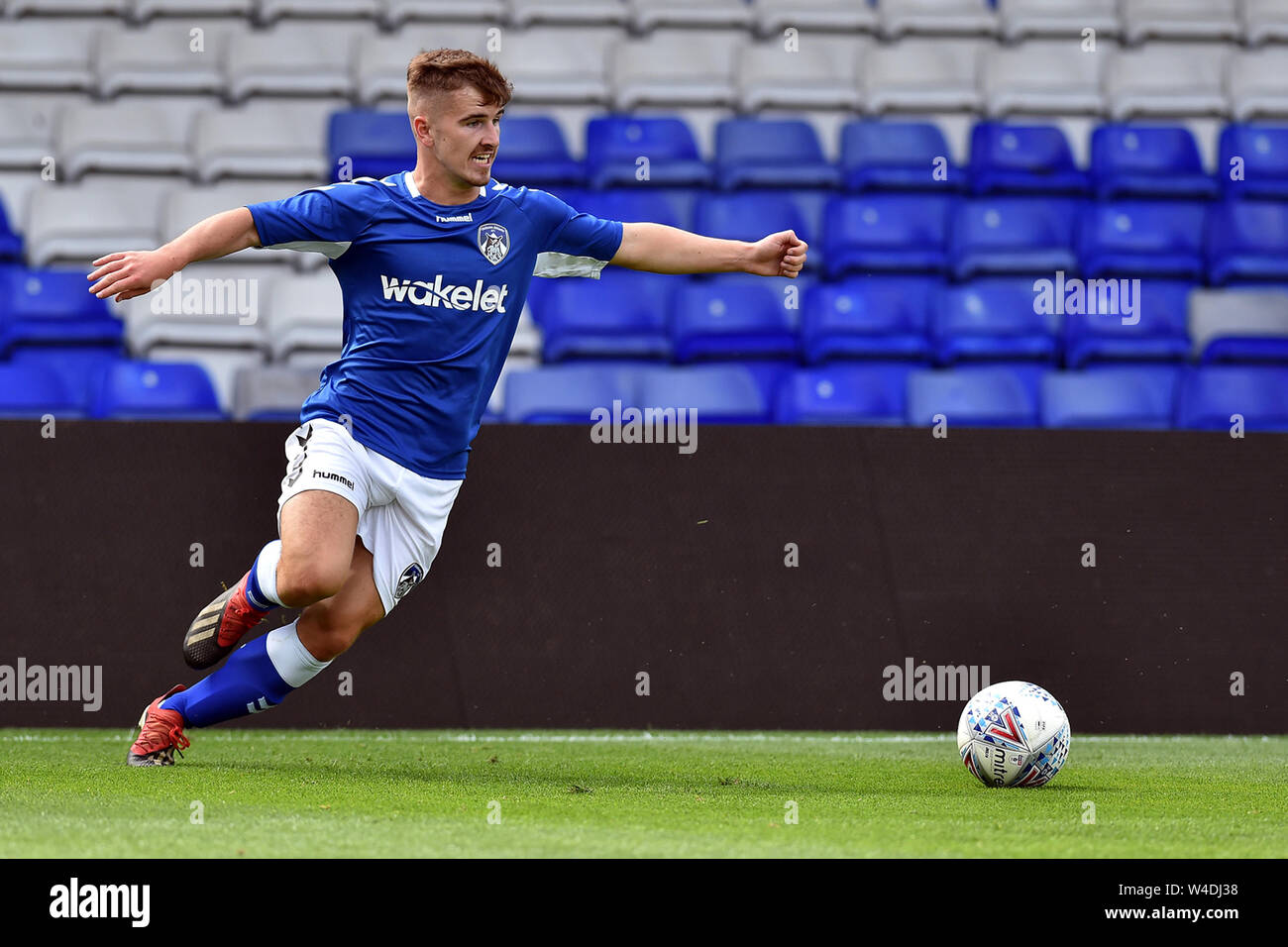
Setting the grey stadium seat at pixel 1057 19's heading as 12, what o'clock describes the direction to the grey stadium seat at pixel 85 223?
the grey stadium seat at pixel 85 223 is roughly at 2 o'clock from the grey stadium seat at pixel 1057 19.

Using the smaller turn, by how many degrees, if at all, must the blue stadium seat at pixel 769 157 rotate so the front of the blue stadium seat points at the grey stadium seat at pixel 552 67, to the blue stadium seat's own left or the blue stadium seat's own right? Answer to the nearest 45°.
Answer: approximately 90° to the blue stadium seat's own right

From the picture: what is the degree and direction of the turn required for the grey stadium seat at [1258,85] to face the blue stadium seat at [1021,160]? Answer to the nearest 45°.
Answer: approximately 45° to its right

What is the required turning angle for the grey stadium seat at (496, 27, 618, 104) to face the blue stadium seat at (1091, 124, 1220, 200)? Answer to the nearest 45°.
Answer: approximately 90° to its left

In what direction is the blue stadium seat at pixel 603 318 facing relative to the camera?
toward the camera

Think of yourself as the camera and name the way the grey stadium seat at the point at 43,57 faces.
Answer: facing the viewer

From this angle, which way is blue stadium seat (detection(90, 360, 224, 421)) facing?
toward the camera

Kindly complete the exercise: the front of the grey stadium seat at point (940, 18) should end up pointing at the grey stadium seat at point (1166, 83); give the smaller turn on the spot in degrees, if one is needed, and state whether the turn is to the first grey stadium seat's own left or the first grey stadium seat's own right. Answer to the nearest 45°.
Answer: approximately 90° to the first grey stadium seat's own left

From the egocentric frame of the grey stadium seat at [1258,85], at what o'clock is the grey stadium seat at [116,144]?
the grey stadium seat at [116,144] is roughly at 2 o'clock from the grey stadium seat at [1258,85].

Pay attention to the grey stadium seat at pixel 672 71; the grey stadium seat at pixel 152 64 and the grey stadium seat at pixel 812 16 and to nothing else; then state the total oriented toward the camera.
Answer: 3

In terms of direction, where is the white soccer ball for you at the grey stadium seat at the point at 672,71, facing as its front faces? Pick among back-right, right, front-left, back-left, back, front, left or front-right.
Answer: front

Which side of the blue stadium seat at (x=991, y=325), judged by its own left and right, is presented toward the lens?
front

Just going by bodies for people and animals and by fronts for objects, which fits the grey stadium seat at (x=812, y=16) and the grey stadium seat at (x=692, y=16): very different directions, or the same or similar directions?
same or similar directions

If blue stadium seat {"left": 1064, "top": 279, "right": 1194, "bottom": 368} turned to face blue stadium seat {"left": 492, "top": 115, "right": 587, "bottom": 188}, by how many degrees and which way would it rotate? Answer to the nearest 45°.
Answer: approximately 90° to its right
